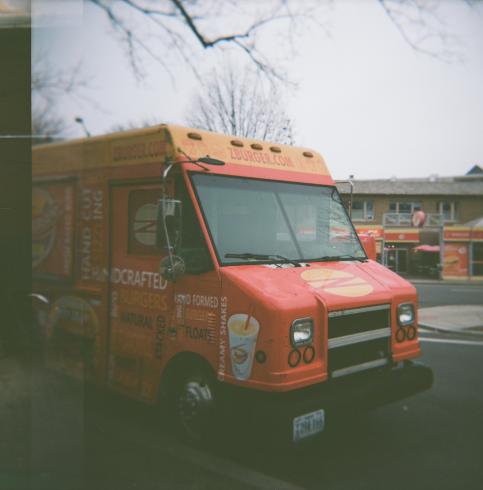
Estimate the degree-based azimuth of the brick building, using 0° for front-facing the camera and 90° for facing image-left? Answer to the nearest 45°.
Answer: approximately 0°

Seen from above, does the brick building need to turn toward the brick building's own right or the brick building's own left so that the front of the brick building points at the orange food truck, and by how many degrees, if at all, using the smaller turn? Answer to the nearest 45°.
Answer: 0° — it already faces it

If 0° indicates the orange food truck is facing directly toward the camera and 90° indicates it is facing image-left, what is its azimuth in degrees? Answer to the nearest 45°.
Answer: approximately 315°

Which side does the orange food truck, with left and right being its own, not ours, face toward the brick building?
left
